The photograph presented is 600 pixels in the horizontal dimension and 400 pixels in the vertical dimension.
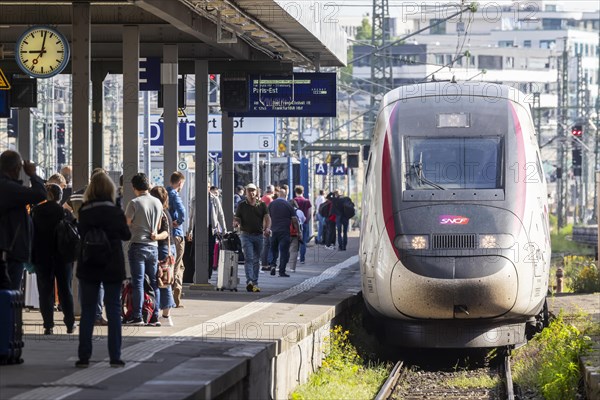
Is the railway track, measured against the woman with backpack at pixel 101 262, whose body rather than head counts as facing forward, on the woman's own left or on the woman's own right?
on the woman's own right

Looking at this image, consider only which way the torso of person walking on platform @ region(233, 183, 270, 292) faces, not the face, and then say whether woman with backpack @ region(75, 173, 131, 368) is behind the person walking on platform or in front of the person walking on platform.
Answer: in front

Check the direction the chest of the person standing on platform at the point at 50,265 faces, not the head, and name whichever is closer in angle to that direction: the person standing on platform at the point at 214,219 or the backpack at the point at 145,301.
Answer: the person standing on platform

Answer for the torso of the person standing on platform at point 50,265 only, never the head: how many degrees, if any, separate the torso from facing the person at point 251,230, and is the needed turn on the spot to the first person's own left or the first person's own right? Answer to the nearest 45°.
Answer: approximately 45° to the first person's own right

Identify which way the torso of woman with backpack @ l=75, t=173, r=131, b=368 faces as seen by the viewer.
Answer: away from the camera

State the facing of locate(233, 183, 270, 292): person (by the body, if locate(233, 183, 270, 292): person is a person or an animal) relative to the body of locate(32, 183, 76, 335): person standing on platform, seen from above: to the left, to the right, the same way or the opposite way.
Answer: the opposite way

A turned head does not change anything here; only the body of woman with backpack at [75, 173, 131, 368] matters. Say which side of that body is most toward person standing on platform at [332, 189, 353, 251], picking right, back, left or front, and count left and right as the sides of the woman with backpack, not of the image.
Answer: front

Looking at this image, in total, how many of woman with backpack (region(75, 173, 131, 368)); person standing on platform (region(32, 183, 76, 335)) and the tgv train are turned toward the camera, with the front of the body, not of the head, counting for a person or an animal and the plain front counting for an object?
1

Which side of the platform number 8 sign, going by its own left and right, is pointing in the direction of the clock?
front

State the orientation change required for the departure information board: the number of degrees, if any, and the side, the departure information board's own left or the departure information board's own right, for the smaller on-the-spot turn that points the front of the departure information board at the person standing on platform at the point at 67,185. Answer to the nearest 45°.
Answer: approximately 45° to the departure information board's own right

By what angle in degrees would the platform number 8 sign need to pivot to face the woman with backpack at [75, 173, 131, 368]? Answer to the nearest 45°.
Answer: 0° — it already faces them

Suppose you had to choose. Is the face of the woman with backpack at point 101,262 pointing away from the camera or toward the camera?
away from the camera
